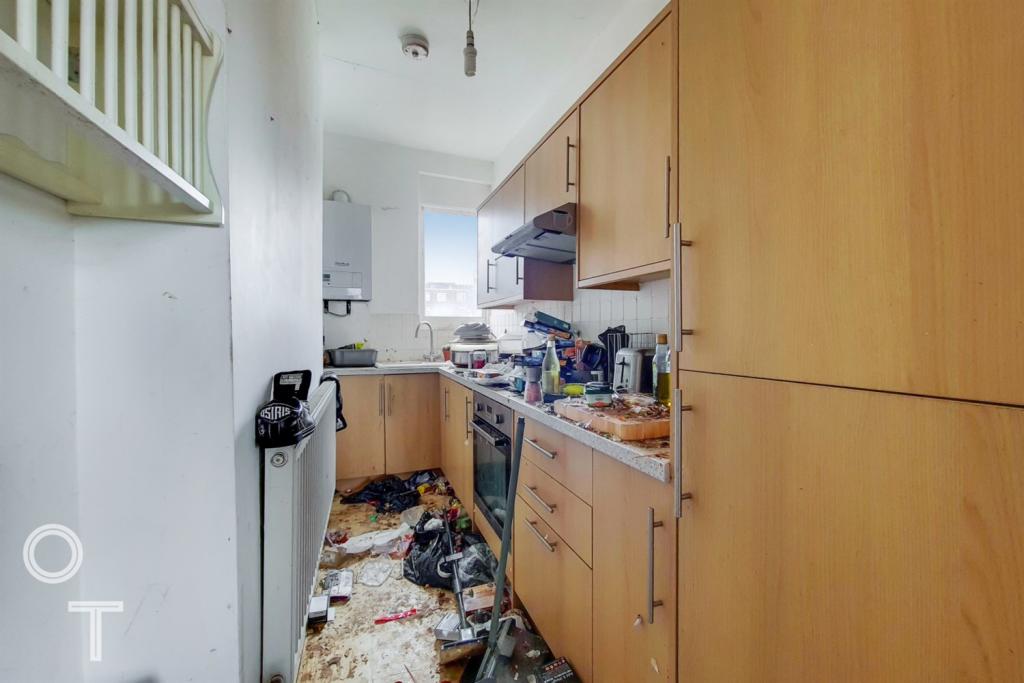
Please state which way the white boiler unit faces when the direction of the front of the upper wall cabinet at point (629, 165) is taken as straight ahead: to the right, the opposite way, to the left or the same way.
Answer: to the left

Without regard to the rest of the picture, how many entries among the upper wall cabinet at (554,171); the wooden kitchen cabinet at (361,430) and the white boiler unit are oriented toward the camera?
2

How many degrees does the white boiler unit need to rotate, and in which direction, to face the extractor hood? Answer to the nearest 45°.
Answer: approximately 45° to its left

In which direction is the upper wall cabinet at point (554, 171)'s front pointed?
to the viewer's left

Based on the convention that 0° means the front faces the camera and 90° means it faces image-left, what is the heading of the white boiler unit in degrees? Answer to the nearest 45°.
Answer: approximately 0°

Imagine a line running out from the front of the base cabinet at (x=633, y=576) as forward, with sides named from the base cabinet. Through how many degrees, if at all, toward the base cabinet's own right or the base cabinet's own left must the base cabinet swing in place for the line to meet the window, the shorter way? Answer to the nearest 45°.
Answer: approximately 90° to the base cabinet's own right
